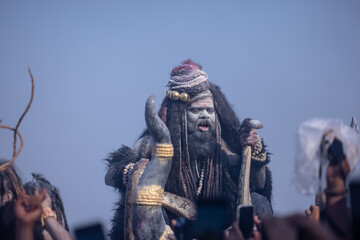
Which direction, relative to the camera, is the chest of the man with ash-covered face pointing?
toward the camera
